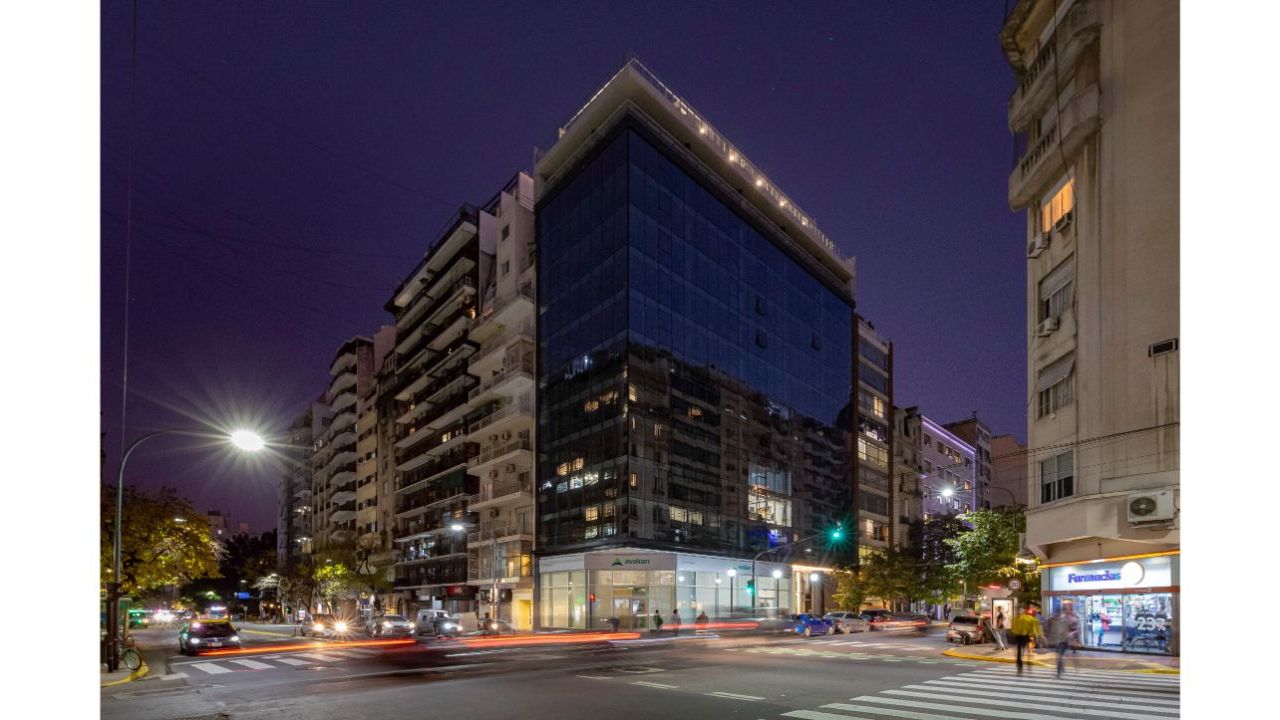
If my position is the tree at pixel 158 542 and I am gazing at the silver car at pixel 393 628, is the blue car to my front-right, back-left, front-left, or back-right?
front-right

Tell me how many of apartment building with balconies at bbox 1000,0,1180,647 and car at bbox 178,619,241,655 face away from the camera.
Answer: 0

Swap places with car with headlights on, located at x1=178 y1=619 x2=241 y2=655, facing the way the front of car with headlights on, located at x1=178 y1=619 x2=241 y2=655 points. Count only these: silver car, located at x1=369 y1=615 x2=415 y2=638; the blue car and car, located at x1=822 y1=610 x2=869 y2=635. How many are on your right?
0

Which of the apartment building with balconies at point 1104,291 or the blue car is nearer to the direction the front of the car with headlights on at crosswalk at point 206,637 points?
the apartment building with balconies

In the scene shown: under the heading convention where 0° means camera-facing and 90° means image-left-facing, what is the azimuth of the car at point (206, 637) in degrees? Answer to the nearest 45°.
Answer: approximately 315°
